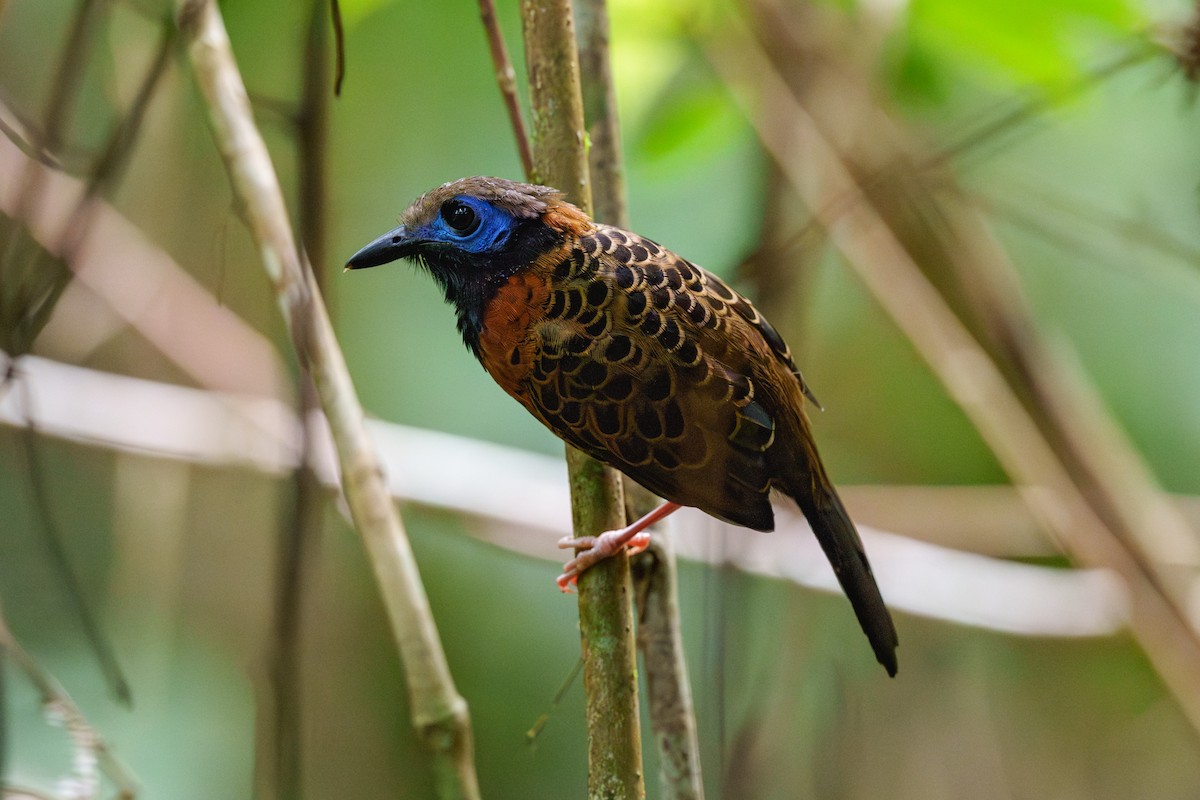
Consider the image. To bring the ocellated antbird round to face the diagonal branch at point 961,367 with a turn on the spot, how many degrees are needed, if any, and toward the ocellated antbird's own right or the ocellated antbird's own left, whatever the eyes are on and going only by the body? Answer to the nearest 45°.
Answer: approximately 135° to the ocellated antbird's own right

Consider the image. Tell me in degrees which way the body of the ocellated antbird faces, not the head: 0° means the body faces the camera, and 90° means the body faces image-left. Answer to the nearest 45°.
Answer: approximately 90°
